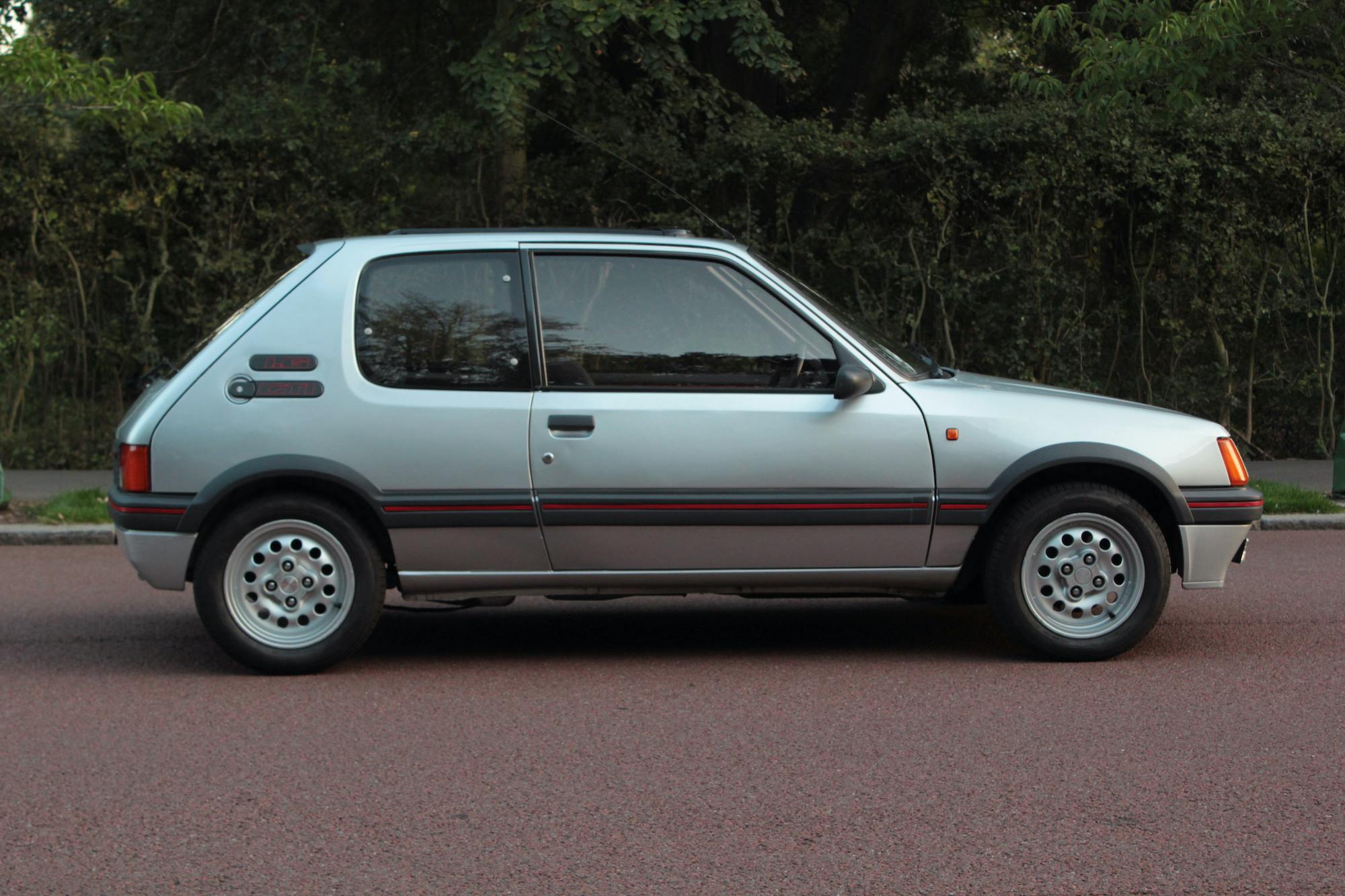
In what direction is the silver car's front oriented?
to the viewer's right
